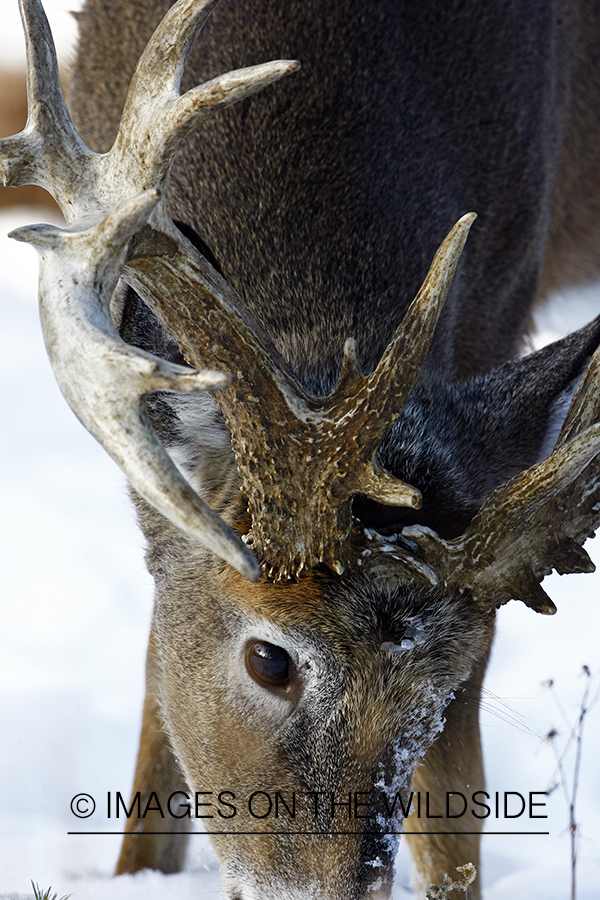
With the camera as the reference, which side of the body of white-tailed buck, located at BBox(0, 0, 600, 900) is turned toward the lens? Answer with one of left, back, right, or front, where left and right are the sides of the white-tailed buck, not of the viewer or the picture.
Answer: front
